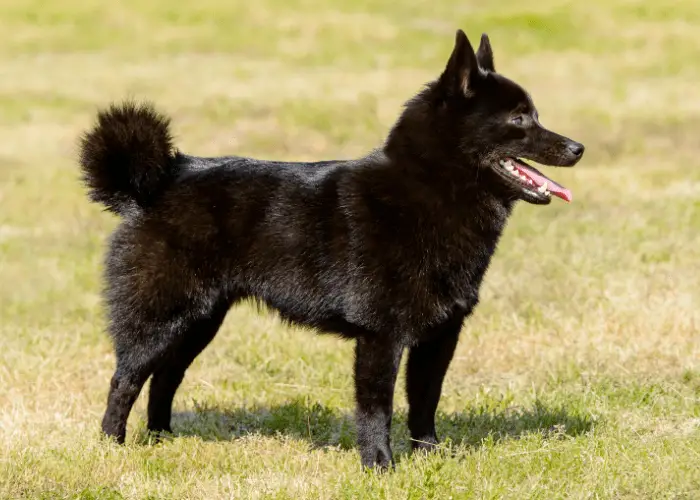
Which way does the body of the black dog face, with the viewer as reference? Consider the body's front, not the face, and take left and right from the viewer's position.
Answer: facing to the right of the viewer
